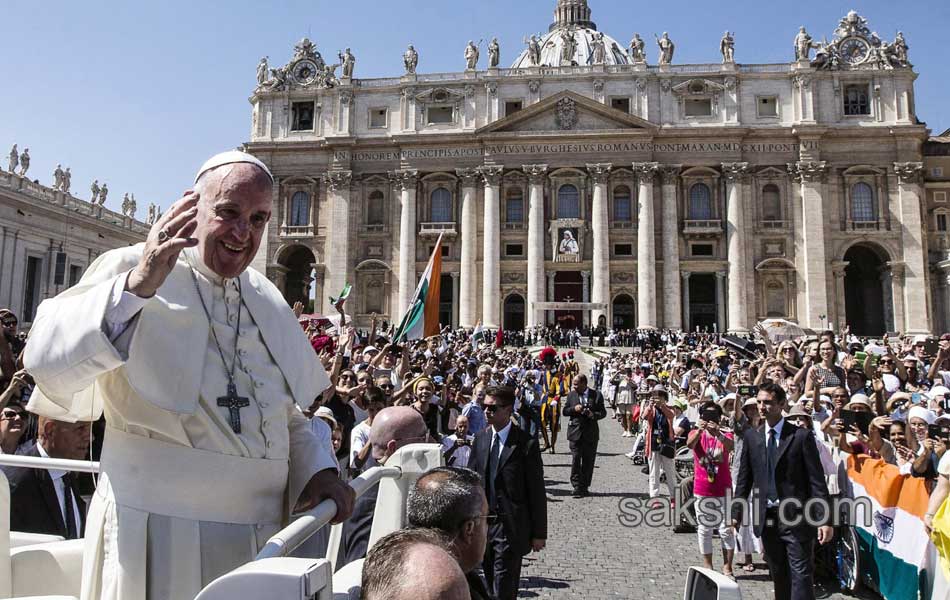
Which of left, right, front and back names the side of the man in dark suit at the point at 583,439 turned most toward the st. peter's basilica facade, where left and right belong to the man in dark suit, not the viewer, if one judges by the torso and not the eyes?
back

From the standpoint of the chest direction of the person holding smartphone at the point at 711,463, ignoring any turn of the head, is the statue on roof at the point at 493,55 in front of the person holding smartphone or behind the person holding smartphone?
behind

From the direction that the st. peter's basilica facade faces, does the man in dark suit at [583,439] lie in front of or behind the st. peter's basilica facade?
in front

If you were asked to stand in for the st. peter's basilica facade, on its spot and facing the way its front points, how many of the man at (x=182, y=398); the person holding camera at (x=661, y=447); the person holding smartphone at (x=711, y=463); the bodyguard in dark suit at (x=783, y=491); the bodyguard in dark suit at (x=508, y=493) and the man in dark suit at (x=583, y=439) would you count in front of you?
6

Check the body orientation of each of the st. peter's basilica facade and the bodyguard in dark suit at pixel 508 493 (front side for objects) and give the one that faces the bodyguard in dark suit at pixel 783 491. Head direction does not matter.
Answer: the st. peter's basilica facade

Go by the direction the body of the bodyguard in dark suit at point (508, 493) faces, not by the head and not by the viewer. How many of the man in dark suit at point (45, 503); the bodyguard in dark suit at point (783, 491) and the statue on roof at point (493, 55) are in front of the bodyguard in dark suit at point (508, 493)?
1

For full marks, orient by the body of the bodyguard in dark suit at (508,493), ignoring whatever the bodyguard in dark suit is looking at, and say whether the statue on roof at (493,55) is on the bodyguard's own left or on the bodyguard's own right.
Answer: on the bodyguard's own right

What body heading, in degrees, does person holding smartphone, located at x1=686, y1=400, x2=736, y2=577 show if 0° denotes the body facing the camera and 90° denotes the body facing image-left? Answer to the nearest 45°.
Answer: approximately 0°

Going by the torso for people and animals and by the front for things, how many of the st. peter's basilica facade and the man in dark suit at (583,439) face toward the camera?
2

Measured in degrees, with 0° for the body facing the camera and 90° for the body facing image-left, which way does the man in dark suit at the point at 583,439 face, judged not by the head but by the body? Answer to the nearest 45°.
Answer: approximately 0°
